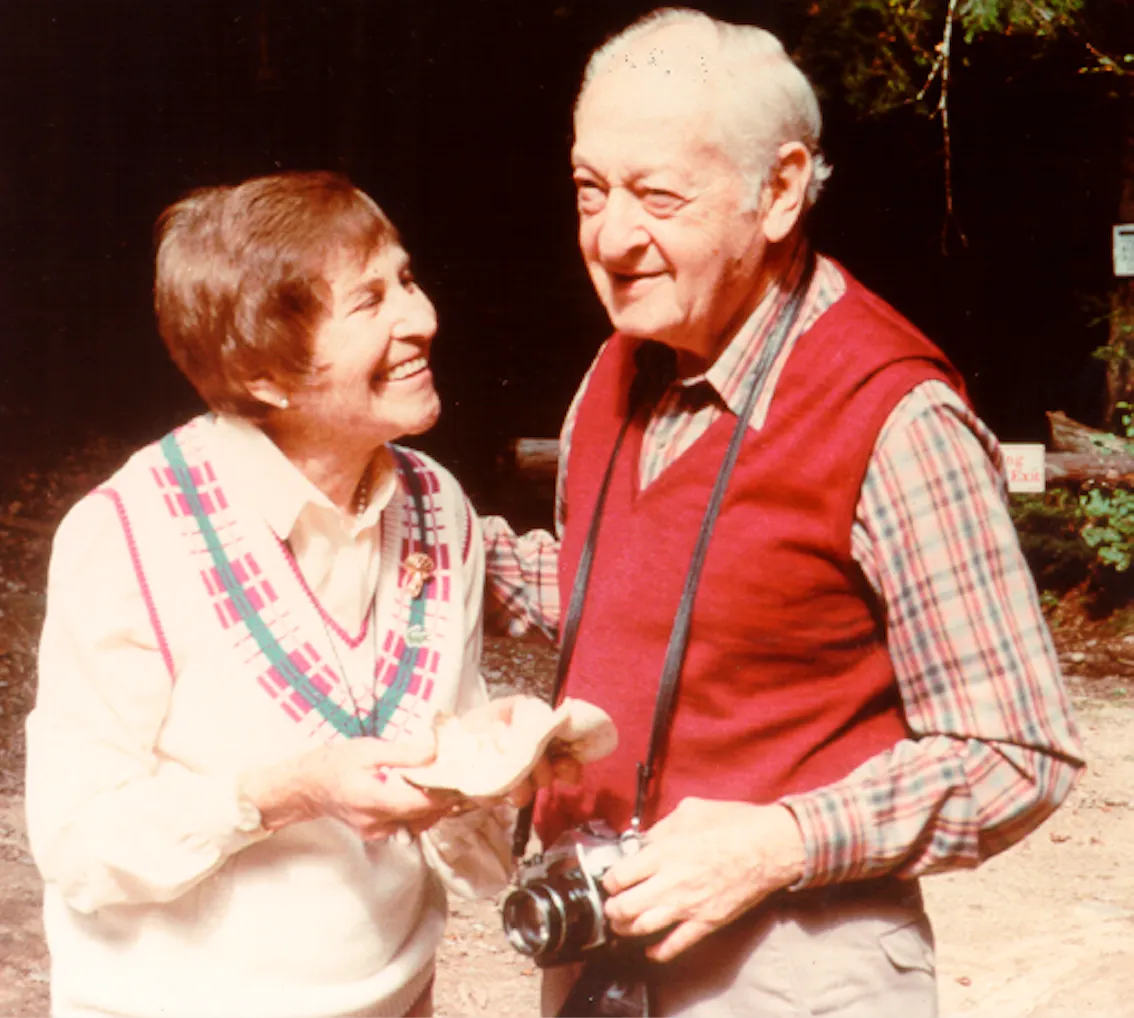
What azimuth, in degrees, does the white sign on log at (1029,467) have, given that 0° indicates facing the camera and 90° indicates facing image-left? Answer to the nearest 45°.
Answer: approximately 0°

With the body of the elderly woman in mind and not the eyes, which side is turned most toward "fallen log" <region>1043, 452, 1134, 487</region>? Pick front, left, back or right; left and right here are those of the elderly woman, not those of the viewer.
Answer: left

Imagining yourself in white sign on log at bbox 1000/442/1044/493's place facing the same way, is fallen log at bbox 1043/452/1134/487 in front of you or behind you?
behind

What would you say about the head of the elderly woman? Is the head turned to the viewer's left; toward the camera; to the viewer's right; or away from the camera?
to the viewer's right

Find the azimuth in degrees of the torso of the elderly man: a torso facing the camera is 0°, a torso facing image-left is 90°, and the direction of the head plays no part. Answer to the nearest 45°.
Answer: approximately 45°

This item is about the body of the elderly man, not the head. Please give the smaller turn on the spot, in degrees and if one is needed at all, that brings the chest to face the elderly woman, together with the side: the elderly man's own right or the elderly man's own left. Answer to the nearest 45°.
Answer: approximately 45° to the elderly man's own right

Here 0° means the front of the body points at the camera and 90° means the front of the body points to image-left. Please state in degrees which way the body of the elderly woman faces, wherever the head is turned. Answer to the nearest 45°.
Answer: approximately 315°
